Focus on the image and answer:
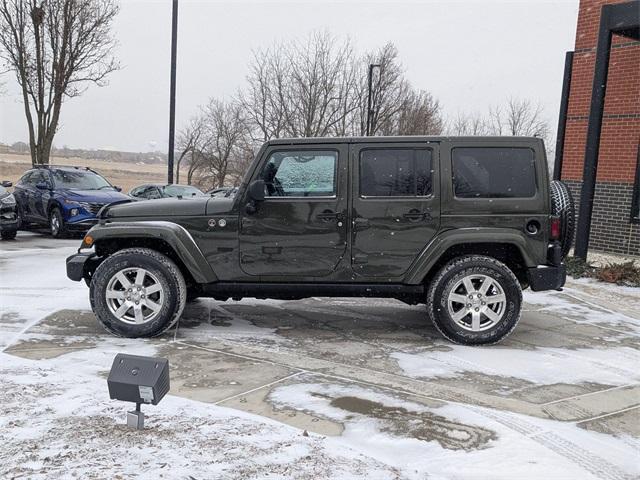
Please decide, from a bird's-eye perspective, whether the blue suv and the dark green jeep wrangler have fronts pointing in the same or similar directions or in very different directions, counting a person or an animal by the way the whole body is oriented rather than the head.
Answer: very different directions

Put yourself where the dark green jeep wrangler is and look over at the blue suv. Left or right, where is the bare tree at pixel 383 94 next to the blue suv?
right

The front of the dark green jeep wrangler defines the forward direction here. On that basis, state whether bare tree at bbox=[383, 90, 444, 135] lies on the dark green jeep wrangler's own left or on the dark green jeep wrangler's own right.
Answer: on the dark green jeep wrangler's own right

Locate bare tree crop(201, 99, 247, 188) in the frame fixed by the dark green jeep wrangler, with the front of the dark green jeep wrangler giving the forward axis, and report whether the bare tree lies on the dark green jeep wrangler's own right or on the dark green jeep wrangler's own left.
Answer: on the dark green jeep wrangler's own right

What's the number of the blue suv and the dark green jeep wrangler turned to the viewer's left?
1

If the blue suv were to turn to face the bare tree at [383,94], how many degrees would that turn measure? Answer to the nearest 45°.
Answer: approximately 90° to its left

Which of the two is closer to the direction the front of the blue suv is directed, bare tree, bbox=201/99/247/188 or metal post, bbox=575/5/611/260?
the metal post

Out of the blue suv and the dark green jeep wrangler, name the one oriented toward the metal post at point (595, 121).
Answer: the blue suv

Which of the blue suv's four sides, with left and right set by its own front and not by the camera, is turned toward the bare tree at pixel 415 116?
left

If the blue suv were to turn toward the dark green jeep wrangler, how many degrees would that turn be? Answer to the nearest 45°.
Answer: approximately 45° to its right

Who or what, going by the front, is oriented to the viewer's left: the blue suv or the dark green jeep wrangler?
the dark green jeep wrangler

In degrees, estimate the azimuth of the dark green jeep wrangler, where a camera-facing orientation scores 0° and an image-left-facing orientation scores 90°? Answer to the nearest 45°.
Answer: approximately 90°

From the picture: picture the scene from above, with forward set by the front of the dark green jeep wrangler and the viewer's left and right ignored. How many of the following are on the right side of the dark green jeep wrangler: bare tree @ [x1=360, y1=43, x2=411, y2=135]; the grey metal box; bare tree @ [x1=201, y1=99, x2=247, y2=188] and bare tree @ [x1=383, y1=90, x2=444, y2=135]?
3

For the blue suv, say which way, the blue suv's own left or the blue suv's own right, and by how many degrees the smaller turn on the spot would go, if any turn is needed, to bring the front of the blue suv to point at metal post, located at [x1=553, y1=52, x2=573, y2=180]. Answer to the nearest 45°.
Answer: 0° — it already faces it

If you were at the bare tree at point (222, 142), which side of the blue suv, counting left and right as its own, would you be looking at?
left
